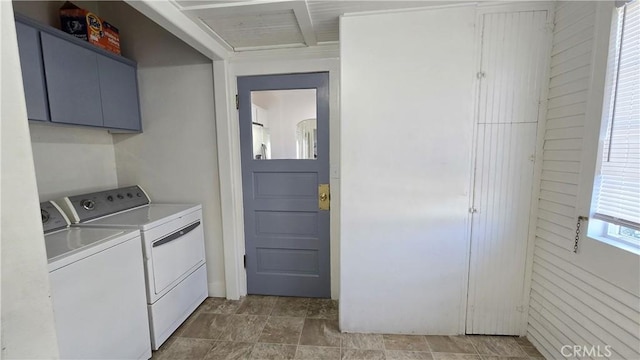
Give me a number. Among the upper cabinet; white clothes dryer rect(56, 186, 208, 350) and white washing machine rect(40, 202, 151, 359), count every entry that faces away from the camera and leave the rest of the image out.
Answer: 0

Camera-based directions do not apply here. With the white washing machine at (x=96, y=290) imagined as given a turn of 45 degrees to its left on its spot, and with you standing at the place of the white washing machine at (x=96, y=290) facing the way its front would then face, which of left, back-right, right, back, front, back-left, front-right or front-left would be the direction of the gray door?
front

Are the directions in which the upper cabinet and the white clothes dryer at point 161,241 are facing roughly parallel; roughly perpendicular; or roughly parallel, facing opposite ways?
roughly parallel

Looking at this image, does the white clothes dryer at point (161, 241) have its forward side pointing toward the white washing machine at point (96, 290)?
no

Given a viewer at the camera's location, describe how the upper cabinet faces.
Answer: facing the viewer and to the right of the viewer

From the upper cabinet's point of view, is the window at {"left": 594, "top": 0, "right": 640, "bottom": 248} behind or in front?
in front

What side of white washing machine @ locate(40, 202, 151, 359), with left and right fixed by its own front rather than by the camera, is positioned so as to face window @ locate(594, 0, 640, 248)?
front

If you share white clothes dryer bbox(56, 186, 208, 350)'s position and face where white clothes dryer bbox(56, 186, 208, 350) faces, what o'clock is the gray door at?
The gray door is roughly at 11 o'clock from the white clothes dryer.

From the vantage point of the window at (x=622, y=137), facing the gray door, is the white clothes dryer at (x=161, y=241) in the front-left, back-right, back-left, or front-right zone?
front-left

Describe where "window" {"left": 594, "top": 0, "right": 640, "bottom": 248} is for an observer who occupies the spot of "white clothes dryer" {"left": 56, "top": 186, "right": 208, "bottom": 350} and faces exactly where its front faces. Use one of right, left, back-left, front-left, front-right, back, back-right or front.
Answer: front

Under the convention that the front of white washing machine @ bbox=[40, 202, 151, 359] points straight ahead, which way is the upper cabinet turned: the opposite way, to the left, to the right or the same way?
the same way
